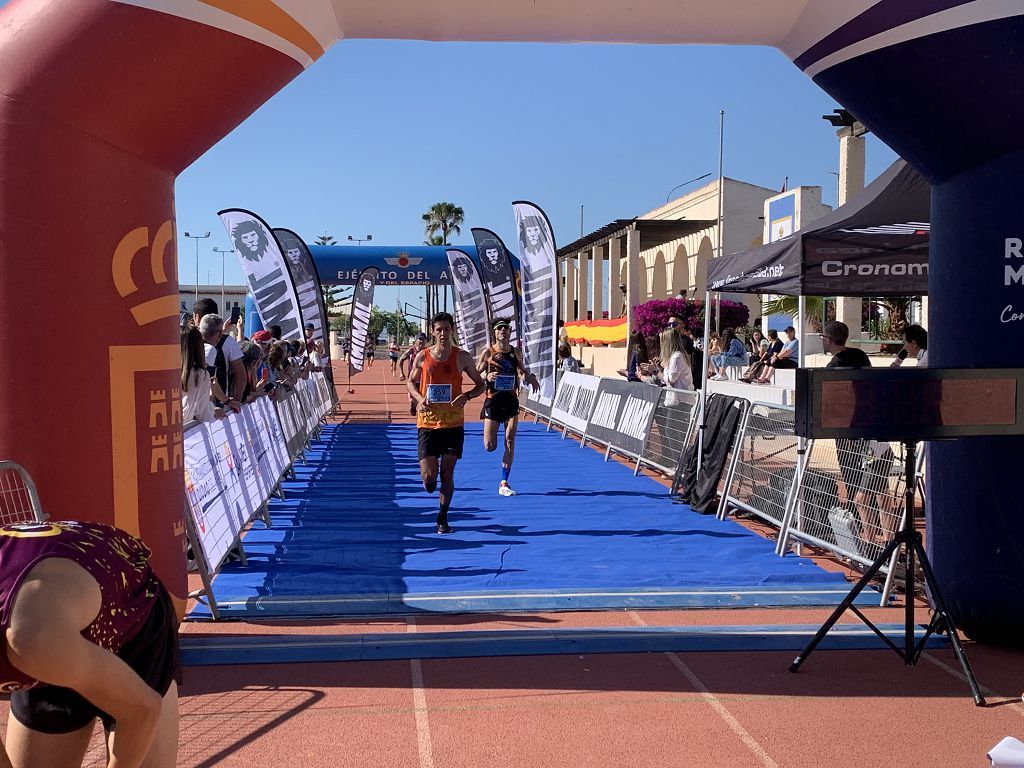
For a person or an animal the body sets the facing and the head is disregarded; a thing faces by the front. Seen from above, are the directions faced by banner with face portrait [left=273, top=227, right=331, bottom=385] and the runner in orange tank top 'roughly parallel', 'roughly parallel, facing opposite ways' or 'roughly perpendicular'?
roughly parallel

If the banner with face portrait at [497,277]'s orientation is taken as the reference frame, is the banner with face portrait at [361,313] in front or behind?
behind

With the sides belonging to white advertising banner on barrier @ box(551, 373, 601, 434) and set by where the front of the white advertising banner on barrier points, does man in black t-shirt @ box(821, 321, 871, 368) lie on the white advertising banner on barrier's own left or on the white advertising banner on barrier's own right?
on the white advertising banner on barrier's own left

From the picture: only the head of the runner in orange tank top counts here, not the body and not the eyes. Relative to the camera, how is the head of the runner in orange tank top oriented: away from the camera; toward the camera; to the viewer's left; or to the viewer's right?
toward the camera

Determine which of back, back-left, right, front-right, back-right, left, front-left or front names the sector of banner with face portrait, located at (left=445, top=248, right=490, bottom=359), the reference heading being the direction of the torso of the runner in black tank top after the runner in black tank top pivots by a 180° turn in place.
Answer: front

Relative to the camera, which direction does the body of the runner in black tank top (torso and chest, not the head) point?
toward the camera

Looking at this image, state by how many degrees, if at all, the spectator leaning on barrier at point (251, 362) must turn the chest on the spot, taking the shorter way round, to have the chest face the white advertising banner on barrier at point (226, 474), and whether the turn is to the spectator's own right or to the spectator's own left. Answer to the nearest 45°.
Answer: approximately 90° to the spectator's own right

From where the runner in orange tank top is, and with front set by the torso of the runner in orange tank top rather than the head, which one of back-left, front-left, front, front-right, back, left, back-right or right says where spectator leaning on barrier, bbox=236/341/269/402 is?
back-right

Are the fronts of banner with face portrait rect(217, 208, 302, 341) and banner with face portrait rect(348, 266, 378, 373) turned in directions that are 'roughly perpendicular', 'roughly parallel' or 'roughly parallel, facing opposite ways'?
roughly parallel

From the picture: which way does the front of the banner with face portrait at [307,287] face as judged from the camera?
facing the viewer

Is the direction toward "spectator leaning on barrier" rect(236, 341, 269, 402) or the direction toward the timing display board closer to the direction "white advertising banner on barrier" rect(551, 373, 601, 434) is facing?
the spectator leaning on barrier

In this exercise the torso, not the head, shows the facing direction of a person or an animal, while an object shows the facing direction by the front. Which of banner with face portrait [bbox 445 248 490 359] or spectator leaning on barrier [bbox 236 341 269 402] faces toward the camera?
the banner with face portrait

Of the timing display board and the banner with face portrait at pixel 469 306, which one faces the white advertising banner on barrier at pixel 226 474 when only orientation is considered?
the banner with face portrait

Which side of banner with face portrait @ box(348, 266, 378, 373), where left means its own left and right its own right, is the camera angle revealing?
front

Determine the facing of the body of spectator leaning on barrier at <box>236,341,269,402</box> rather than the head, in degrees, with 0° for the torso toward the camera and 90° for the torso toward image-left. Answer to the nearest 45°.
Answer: approximately 270°
